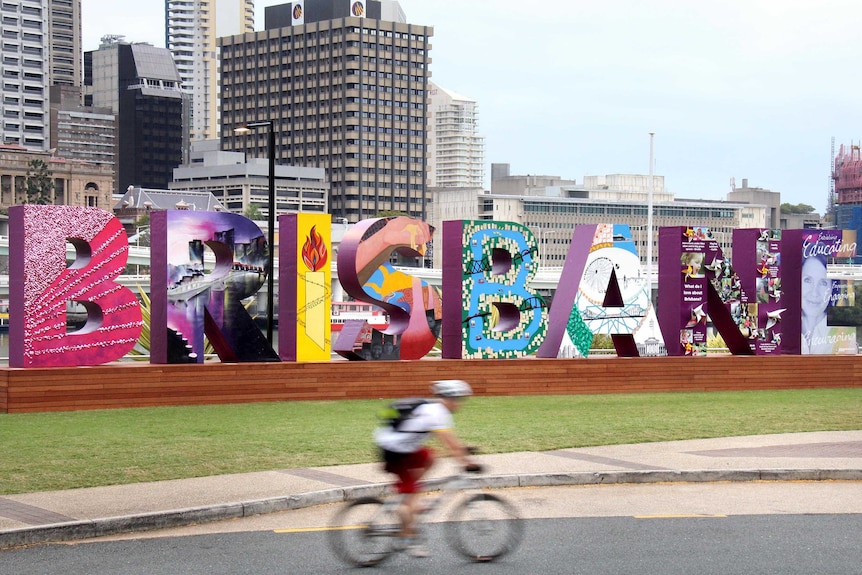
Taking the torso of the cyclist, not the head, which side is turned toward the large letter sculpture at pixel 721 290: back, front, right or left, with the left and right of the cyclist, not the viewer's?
left

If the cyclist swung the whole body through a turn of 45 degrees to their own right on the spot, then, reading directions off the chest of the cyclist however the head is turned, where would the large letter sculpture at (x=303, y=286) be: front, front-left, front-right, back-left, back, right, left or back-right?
back-left

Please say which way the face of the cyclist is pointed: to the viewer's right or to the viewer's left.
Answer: to the viewer's right

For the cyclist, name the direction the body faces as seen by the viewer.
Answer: to the viewer's right

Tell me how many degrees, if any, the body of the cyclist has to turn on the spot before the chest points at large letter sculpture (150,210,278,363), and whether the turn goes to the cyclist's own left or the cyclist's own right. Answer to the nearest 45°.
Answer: approximately 90° to the cyclist's own left

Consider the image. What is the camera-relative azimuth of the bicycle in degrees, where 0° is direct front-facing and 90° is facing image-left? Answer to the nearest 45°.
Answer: approximately 270°

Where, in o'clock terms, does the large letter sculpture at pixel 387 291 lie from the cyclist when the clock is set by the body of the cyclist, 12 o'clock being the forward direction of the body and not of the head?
The large letter sculpture is roughly at 9 o'clock from the cyclist.

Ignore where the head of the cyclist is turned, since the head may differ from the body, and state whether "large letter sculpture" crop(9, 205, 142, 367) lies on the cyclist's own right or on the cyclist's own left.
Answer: on the cyclist's own left
